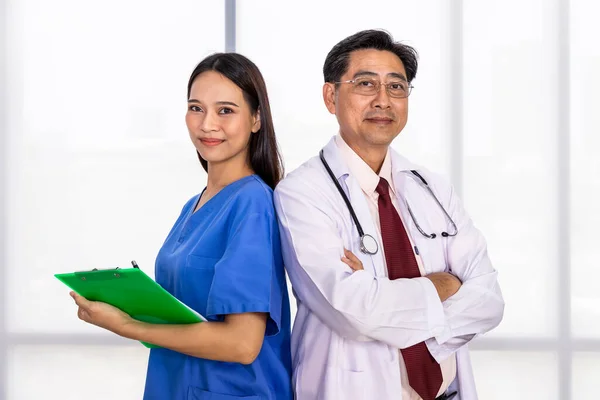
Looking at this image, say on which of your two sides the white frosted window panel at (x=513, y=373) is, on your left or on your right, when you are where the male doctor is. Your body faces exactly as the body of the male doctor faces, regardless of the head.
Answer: on your left

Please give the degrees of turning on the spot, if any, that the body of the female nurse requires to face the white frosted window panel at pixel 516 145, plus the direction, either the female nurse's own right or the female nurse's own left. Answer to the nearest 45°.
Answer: approximately 180°

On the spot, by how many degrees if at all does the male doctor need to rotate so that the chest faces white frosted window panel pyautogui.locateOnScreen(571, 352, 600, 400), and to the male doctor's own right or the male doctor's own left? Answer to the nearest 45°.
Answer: approximately 90° to the male doctor's own left

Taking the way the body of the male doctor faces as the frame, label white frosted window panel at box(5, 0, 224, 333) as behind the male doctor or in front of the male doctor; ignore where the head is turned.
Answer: behind

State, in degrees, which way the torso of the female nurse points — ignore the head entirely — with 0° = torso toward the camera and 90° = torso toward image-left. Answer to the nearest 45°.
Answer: approximately 45°

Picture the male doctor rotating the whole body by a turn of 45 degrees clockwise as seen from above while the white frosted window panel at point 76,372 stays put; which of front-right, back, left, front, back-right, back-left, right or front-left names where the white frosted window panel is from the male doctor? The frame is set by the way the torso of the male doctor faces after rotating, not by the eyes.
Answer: back-right

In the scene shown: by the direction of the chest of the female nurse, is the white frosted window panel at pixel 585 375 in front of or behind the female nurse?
behind

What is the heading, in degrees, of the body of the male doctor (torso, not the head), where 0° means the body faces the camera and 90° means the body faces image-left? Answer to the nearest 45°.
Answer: approximately 315°

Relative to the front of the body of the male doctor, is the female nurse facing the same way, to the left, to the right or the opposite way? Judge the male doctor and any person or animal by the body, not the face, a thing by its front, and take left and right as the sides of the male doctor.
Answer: to the right

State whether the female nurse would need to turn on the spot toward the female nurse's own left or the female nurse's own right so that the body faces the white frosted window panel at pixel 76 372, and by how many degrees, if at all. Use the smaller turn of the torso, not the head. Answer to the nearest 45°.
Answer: approximately 135° to the female nurse's own right
